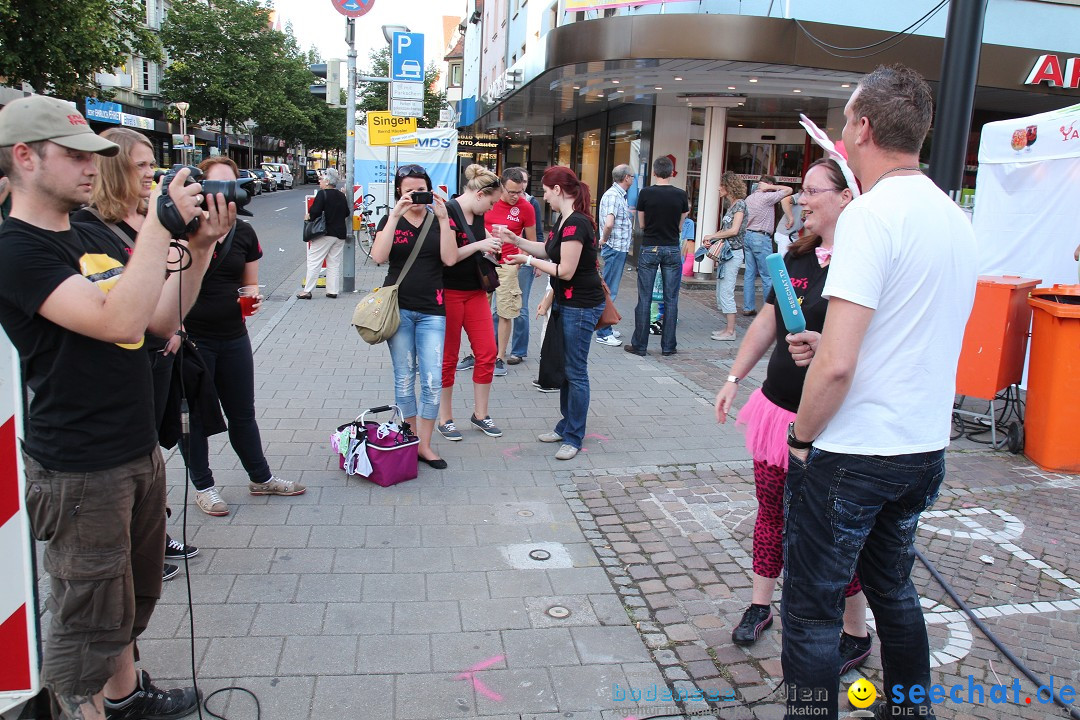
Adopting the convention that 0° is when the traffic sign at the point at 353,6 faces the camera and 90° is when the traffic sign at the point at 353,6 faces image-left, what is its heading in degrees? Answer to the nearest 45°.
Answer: approximately 0°

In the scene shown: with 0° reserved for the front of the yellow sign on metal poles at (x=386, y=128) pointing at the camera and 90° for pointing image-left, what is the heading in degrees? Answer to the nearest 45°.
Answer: approximately 0°

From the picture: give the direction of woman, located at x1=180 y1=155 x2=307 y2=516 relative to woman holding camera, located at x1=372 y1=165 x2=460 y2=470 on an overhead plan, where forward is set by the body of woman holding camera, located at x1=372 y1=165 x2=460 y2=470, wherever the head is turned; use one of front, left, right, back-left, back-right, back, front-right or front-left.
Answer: front-right

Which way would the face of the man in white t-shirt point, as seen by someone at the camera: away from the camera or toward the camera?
away from the camera

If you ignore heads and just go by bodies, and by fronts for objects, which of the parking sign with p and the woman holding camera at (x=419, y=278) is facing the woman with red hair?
the parking sign with p

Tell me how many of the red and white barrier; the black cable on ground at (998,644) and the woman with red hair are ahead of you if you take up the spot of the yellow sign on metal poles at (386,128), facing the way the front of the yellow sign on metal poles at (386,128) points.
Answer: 3
